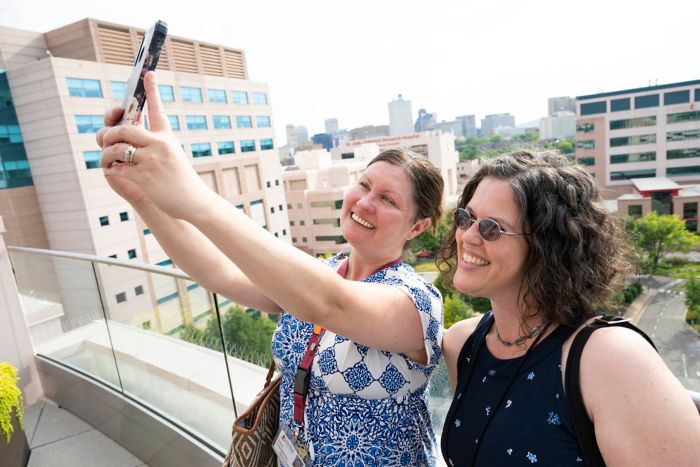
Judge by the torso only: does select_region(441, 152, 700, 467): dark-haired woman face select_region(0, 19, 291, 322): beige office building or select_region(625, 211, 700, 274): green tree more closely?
the beige office building

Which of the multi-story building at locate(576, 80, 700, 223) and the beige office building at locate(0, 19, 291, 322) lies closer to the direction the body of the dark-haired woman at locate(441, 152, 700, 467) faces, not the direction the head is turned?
the beige office building

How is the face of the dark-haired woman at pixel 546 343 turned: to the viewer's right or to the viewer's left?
to the viewer's left

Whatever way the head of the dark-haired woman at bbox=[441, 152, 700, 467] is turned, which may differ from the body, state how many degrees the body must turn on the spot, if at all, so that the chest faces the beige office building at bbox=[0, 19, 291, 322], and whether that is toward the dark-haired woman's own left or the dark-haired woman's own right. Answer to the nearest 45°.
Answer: approximately 90° to the dark-haired woman's own right

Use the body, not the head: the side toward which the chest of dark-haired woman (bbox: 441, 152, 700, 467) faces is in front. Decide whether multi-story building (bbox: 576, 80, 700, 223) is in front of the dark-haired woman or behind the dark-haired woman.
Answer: behind
